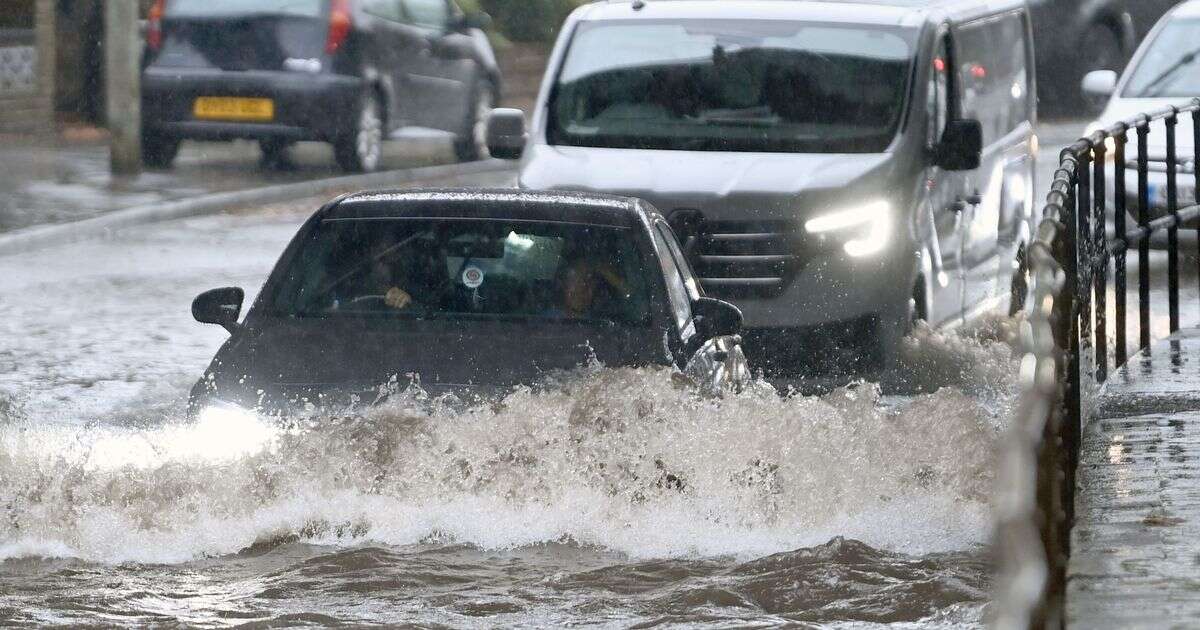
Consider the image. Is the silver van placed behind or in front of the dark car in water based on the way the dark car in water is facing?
behind

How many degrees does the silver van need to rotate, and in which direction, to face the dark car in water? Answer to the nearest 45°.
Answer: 0° — it already faces it

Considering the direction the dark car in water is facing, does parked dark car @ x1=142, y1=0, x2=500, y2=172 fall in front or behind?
behind

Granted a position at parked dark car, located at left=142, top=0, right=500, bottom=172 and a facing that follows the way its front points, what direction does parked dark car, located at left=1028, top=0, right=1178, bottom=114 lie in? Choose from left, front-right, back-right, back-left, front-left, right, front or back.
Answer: front

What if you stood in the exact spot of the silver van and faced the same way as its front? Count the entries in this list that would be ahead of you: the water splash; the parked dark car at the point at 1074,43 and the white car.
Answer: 1

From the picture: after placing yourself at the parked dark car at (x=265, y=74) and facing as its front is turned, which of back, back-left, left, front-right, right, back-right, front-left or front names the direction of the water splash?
back-right

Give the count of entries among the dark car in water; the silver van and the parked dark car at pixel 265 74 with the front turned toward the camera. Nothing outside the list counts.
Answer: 2

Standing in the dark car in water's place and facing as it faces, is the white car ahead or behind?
behind

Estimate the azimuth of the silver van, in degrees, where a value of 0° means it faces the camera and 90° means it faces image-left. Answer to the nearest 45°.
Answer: approximately 0°

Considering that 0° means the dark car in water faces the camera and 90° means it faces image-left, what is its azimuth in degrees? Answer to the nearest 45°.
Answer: approximately 0°

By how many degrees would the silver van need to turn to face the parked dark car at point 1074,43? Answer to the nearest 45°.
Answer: approximately 180°
